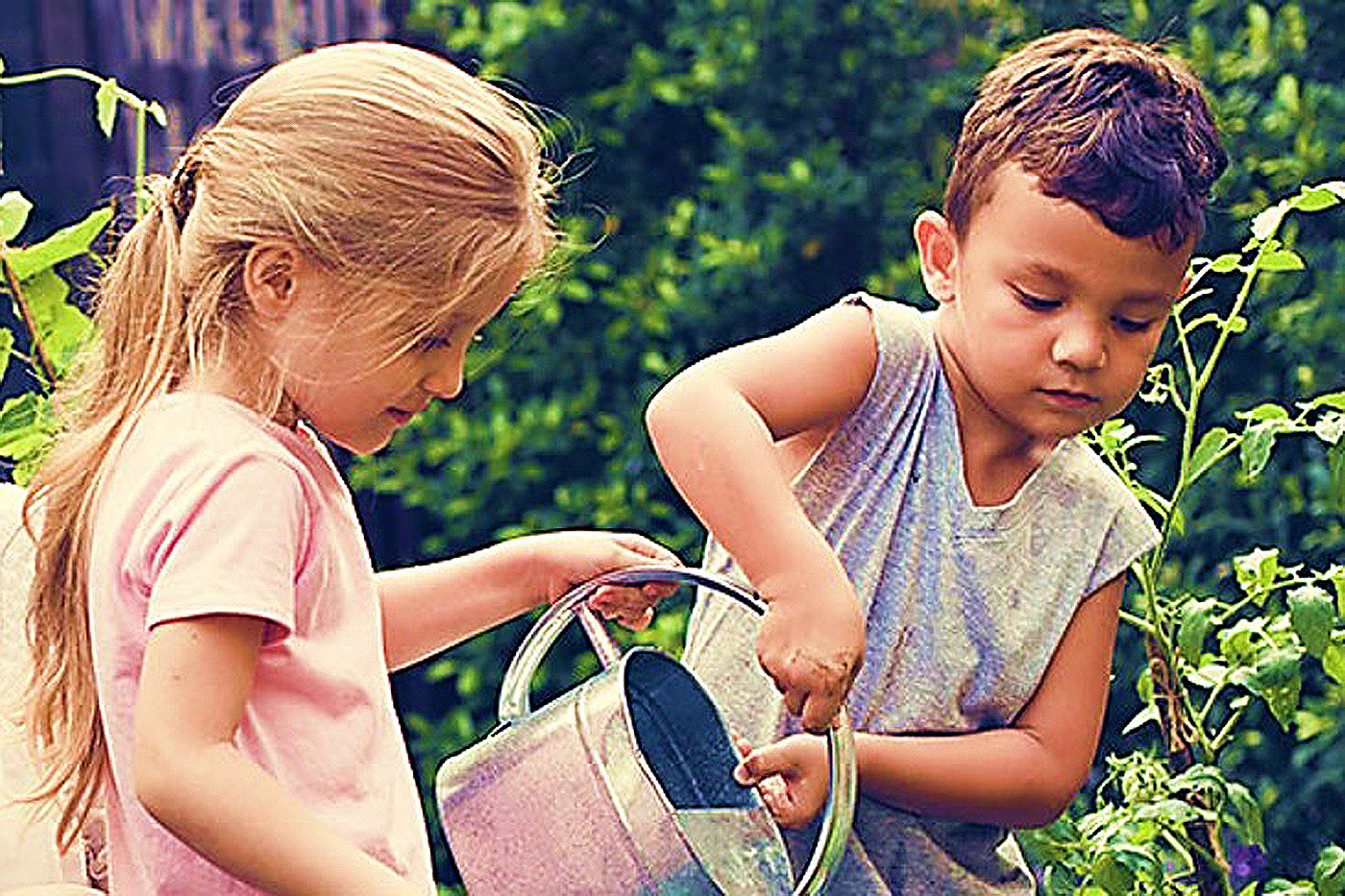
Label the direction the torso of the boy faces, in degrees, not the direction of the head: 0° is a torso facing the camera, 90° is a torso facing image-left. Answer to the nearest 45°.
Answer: approximately 0°

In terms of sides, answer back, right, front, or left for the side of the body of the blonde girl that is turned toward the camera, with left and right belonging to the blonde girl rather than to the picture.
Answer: right

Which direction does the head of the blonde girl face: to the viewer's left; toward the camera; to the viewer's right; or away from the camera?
to the viewer's right
